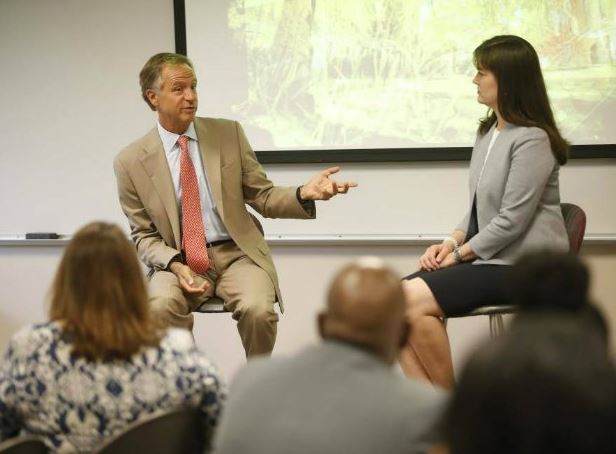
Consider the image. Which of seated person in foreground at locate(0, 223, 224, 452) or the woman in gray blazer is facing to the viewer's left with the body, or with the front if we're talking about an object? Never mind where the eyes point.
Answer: the woman in gray blazer

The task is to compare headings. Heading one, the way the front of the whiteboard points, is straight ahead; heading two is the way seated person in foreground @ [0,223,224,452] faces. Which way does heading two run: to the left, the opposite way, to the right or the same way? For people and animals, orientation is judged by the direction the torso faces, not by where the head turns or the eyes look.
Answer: the opposite way

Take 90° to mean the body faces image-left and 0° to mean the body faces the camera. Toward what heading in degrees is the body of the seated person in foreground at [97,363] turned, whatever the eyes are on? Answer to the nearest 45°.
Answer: approximately 180°

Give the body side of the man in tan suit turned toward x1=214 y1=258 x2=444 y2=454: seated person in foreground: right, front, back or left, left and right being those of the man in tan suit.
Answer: front

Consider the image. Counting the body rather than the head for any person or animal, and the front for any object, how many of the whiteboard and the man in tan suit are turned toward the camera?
2

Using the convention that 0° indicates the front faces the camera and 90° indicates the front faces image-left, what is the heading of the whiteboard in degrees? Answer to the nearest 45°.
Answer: approximately 0°

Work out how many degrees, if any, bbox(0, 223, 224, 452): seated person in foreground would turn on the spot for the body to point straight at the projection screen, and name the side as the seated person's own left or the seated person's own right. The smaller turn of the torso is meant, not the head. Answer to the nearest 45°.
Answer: approximately 45° to the seated person's own right

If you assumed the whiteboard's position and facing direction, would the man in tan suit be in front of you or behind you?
in front

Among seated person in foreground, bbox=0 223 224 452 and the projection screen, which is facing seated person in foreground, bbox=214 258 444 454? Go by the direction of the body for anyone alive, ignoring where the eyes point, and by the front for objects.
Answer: the projection screen

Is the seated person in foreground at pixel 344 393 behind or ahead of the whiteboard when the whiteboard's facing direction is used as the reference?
ahead

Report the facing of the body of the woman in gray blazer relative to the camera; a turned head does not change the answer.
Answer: to the viewer's left

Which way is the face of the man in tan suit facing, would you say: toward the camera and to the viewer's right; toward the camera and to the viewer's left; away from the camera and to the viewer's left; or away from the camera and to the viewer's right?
toward the camera and to the viewer's right
